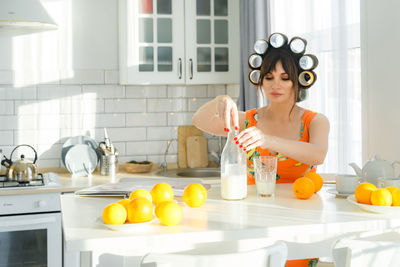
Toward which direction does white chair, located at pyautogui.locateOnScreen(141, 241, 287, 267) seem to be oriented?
away from the camera

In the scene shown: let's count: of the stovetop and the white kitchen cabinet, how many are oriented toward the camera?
2

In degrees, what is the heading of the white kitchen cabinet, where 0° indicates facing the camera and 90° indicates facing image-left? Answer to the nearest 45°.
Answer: approximately 0°

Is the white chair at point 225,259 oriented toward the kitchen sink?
yes

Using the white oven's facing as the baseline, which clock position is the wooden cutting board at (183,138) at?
The wooden cutting board is roughly at 8 o'clock from the white oven.

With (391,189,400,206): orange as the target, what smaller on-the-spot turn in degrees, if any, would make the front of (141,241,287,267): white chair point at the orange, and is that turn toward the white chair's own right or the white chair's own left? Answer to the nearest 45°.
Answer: approximately 45° to the white chair's own right

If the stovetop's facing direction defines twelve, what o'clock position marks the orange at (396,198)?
The orange is roughly at 11 o'clock from the stovetop.

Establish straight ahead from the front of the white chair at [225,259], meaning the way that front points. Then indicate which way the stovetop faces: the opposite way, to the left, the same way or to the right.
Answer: the opposite way
